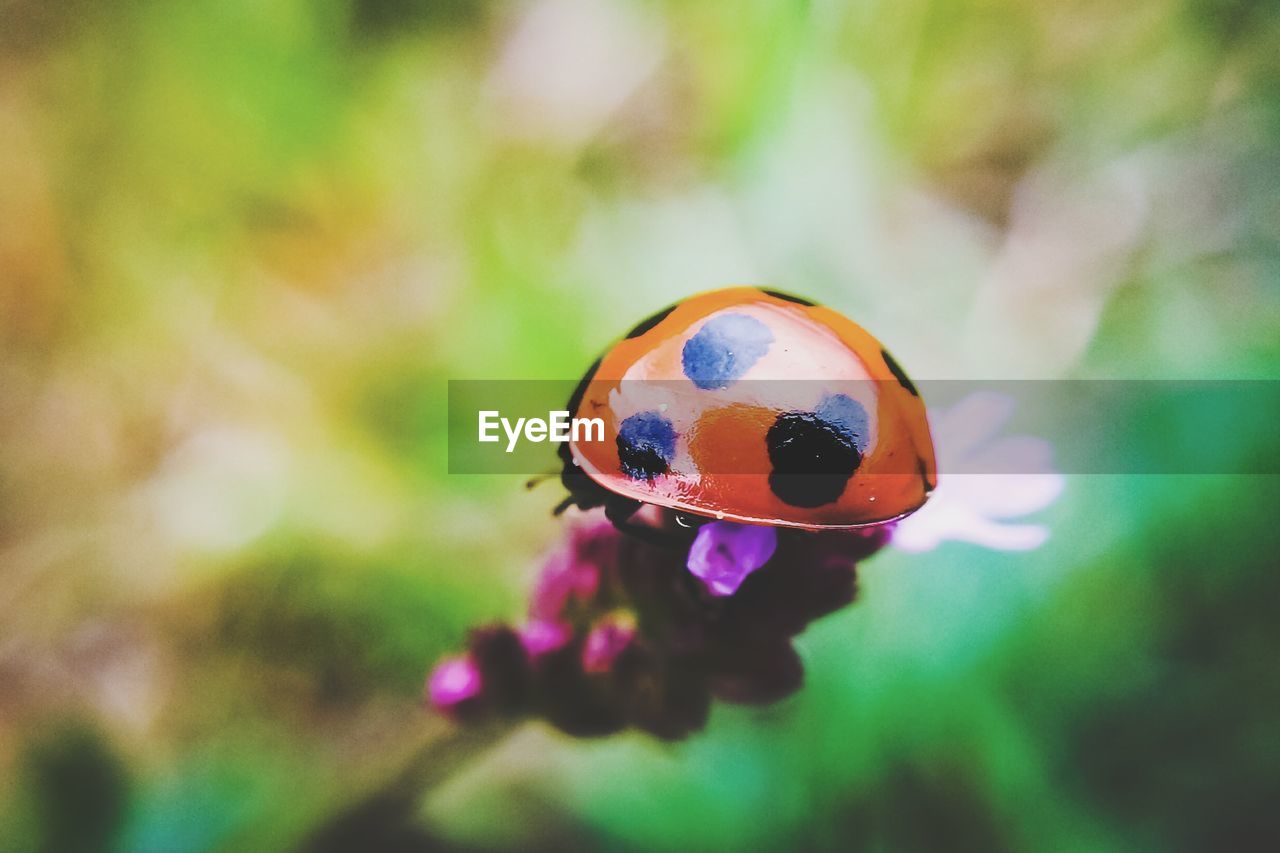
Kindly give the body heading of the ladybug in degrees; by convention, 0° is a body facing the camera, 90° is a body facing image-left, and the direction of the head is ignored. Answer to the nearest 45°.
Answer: approximately 90°
